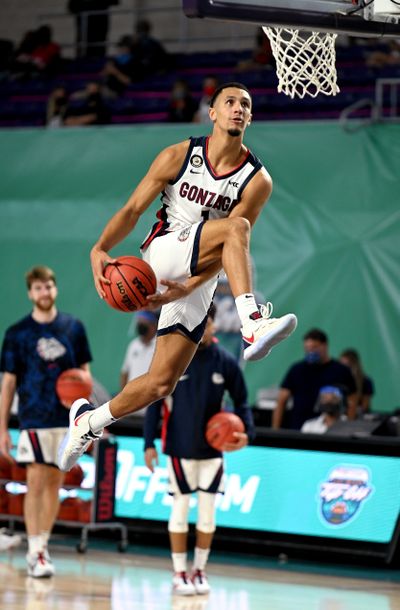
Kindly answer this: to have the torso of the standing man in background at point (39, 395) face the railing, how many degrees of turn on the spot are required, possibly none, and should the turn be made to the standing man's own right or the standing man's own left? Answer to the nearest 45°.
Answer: approximately 180°

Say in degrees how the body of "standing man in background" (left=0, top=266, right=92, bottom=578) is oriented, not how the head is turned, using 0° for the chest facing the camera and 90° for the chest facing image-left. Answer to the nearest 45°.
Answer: approximately 0°

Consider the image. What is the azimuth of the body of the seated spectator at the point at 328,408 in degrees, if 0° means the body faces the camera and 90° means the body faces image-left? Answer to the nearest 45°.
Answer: approximately 45°

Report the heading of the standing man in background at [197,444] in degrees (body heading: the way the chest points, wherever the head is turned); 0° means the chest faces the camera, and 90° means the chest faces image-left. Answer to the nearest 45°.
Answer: approximately 0°

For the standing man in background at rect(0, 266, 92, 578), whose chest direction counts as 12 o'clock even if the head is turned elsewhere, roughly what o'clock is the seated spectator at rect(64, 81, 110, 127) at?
The seated spectator is roughly at 6 o'clock from the standing man in background.
